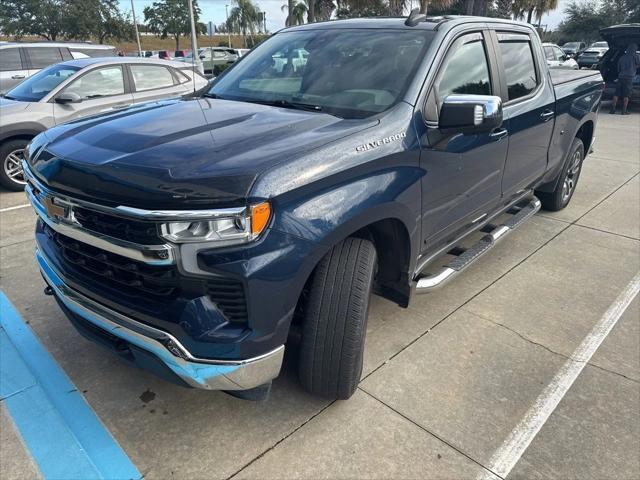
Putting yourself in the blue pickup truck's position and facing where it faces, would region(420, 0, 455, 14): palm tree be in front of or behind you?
behind

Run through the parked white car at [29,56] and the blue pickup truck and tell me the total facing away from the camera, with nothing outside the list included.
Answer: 0

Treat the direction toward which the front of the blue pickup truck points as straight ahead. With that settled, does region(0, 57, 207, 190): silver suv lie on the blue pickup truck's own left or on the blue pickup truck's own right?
on the blue pickup truck's own right

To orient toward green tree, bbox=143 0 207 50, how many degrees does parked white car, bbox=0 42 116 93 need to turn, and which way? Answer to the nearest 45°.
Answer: approximately 90° to its right

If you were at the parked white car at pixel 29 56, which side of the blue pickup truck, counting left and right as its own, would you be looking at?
right

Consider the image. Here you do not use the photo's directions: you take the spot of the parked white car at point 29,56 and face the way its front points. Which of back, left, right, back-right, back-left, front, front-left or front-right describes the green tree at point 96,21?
right

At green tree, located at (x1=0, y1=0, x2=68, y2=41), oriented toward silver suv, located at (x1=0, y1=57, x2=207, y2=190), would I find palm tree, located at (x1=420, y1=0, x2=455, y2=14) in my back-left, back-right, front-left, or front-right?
front-left

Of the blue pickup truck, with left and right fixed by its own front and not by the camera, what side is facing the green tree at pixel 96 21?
right

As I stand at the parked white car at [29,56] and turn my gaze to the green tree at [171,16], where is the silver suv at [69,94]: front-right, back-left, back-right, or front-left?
back-right

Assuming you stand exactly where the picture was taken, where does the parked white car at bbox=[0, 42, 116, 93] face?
facing to the left of the viewer

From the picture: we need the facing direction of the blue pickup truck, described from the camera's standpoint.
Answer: facing the viewer and to the left of the viewer

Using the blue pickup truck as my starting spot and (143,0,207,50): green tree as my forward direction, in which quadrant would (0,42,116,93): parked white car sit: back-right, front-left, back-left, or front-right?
front-left

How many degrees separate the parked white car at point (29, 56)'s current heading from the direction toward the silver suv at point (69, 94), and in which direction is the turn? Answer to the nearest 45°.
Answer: approximately 90° to its left
